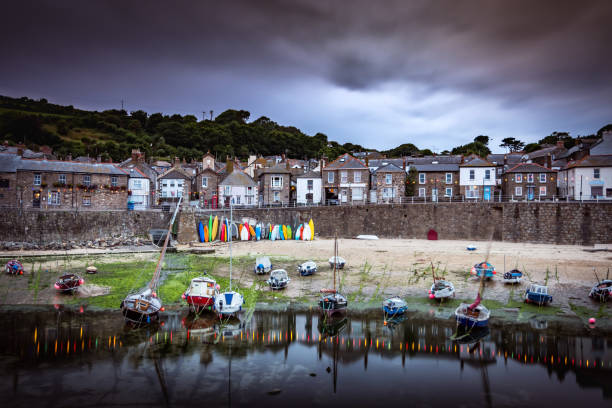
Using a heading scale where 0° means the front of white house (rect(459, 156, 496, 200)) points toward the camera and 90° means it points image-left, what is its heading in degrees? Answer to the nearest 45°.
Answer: approximately 0°

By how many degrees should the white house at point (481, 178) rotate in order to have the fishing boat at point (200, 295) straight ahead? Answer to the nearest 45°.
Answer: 0° — it already faces it

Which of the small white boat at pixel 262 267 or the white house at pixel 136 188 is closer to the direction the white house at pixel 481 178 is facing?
the small white boat

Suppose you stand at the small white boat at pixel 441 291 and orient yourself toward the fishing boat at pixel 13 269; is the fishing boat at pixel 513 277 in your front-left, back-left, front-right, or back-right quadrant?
back-right

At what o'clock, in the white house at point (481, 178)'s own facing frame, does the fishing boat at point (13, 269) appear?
The fishing boat is roughly at 1 o'clock from the white house.
